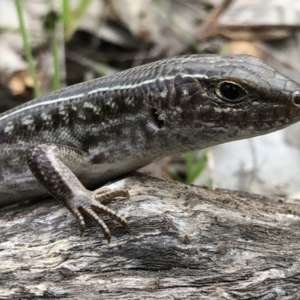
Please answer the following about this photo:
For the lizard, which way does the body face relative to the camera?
to the viewer's right
